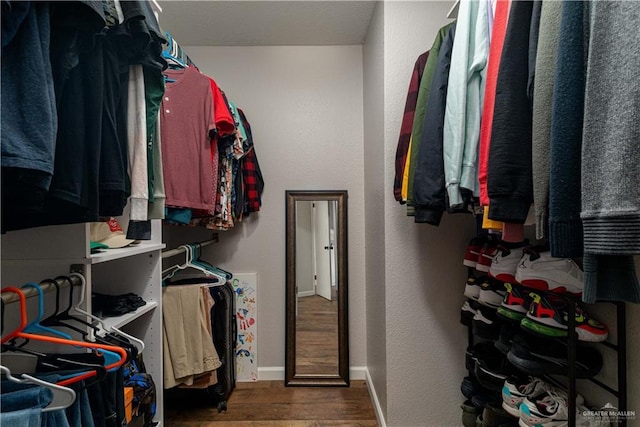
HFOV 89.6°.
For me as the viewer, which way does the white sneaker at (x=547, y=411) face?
facing to the right of the viewer

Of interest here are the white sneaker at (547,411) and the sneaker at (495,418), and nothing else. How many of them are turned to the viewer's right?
2

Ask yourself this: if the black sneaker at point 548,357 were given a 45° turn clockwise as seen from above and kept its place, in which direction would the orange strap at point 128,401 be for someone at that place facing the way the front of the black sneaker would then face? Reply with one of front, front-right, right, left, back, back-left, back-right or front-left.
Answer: right

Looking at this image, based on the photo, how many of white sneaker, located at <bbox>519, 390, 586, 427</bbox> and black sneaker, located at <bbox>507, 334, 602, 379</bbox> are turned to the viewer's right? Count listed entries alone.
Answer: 2

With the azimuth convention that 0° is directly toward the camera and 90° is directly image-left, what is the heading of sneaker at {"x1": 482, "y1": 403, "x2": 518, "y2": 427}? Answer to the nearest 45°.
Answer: approximately 270°

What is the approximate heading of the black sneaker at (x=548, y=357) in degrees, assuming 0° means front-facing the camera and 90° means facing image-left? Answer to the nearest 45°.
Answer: approximately 270°
